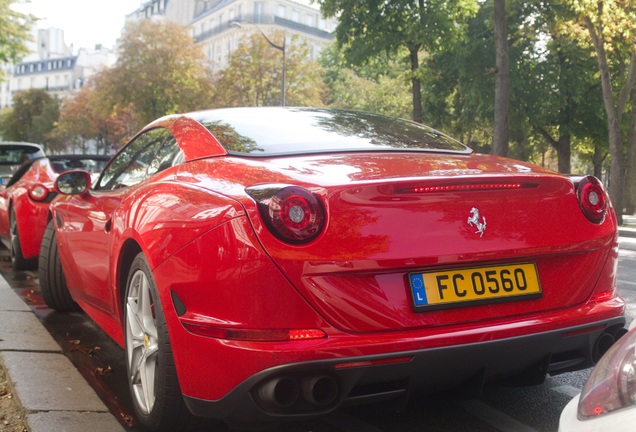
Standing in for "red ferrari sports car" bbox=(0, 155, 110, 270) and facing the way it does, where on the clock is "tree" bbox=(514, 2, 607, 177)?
The tree is roughly at 3 o'clock from the red ferrari sports car.

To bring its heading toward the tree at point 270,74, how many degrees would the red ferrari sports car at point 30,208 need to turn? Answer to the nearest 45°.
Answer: approximately 45° to its right

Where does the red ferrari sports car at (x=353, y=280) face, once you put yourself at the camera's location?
facing away from the viewer and to the left of the viewer

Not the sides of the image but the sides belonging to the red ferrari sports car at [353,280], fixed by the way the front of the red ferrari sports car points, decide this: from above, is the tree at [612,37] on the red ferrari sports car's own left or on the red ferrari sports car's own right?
on the red ferrari sports car's own right

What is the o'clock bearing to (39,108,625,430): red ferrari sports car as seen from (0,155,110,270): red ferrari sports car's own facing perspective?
(39,108,625,430): red ferrari sports car is roughly at 7 o'clock from (0,155,110,270): red ferrari sports car.

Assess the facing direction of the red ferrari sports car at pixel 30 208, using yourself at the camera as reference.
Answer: facing away from the viewer and to the left of the viewer

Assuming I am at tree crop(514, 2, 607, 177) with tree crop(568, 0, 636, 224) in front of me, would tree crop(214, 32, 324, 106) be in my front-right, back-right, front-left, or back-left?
back-right

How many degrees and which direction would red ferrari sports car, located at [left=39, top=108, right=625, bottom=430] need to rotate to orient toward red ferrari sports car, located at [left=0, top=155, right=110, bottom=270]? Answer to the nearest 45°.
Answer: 0° — it already faces it

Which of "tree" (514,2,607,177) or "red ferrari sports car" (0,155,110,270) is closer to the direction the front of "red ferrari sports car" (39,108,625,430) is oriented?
the red ferrari sports car
